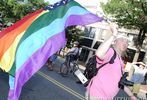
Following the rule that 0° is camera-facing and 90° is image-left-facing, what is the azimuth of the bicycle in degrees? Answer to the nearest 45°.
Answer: approximately 45°

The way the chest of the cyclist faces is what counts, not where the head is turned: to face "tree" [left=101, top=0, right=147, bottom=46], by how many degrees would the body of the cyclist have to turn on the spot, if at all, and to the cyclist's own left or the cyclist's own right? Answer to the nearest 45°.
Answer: approximately 180°

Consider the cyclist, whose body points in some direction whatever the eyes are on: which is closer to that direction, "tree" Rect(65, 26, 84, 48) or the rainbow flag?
the rainbow flag

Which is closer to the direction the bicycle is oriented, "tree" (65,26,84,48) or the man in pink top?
the man in pink top

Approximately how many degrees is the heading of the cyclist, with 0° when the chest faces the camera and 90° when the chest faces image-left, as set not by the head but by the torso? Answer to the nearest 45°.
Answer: approximately 45°

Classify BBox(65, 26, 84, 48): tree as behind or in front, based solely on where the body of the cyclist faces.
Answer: behind

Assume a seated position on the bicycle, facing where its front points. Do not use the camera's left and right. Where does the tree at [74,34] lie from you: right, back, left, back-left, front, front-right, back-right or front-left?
back-right
